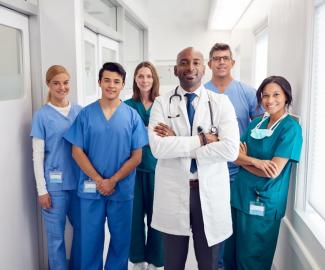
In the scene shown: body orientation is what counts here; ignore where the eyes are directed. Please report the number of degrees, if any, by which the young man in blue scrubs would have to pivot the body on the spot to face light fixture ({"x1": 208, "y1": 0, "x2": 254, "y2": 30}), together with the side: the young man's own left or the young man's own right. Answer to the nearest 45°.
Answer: approximately 135° to the young man's own left

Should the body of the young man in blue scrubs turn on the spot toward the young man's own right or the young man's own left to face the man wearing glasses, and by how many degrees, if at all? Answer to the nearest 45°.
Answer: approximately 90° to the young man's own left

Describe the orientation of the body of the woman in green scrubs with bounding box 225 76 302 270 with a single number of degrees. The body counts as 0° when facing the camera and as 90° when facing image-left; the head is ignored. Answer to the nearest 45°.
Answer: approximately 45°

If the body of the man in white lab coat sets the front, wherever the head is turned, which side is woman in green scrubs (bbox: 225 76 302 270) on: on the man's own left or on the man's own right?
on the man's own left
